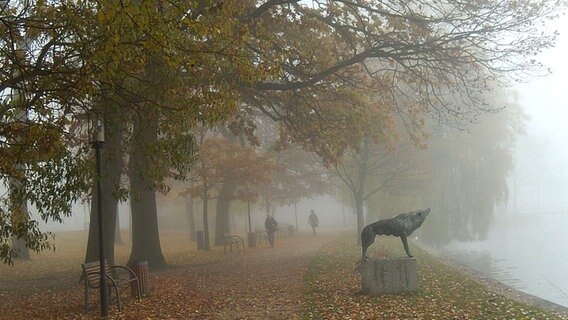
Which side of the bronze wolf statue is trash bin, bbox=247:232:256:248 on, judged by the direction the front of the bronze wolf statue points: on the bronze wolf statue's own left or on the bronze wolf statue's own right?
on the bronze wolf statue's own left

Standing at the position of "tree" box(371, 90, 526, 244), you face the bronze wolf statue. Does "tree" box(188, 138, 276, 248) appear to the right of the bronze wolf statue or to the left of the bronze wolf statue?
right

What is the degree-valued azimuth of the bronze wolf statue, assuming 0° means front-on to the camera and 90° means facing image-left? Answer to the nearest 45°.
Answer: approximately 270°

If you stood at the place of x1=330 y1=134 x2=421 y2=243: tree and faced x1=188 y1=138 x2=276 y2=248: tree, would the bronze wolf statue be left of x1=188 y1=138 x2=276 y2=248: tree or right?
left

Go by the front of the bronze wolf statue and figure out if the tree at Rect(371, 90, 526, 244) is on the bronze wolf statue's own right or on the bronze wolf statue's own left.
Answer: on the bronze wolf statue's own left

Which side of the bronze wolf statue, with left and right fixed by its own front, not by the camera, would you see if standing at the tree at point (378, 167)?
left

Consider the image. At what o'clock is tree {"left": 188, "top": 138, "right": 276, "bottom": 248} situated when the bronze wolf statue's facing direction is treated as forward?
The tree is roughly at 8 o'clock from the bronze wolf statue.

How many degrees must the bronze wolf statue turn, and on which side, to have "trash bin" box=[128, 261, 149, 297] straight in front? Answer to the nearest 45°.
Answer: approximately 180°
